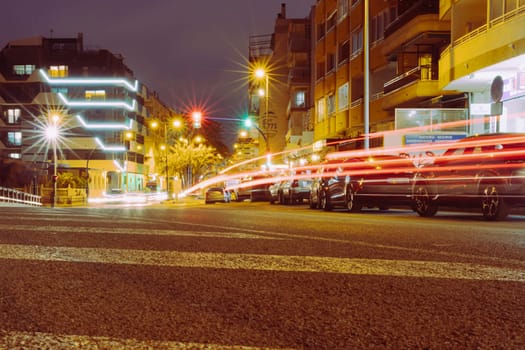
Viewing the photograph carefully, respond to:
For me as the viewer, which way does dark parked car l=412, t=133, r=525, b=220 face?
facing away from the viewer and to the left of the viewer

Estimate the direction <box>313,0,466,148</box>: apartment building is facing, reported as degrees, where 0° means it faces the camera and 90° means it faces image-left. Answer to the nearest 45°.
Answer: approximately 45°
